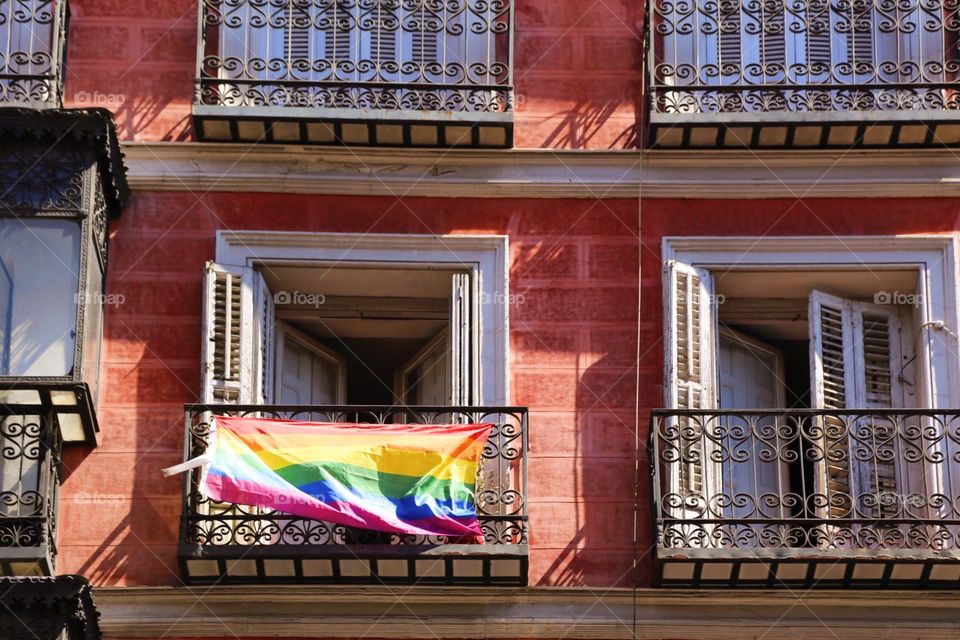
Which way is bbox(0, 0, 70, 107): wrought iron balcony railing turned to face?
toward the camera

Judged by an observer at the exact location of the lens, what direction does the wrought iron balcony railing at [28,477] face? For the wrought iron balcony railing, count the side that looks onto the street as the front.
facing the viewer

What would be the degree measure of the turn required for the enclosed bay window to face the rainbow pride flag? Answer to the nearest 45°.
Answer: approximately 90° to its left
